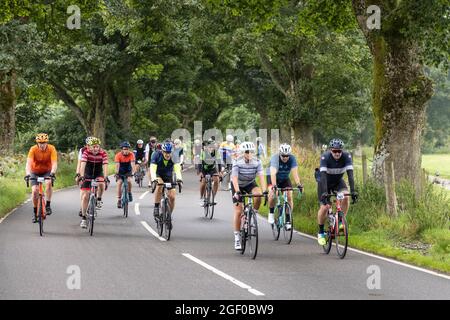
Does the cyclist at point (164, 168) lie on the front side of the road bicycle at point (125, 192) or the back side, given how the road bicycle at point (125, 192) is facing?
on the front side

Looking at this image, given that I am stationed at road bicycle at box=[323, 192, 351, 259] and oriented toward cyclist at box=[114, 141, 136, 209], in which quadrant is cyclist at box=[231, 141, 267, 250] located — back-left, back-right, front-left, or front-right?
front-left

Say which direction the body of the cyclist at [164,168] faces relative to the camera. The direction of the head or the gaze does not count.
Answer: toward the camera

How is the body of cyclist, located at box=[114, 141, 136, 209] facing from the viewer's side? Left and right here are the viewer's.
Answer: facing the viewer

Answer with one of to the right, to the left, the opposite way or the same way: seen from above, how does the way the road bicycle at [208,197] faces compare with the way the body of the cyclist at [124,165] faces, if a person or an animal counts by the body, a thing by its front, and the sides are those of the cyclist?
the same way

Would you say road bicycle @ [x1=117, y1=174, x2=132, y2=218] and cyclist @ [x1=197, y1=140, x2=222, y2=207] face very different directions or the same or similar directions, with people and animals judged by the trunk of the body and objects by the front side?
same or similar directions

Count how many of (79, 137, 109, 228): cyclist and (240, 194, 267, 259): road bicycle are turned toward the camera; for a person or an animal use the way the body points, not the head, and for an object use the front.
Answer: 2

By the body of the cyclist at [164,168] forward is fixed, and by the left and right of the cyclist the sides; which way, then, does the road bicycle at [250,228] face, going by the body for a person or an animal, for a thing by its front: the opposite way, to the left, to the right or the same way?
the same way

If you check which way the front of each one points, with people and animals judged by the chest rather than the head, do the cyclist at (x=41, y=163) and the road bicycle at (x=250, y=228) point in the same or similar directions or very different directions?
same or similar directions

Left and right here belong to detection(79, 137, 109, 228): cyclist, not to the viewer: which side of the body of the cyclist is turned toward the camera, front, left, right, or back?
front

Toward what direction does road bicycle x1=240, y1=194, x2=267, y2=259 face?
toward the camera
